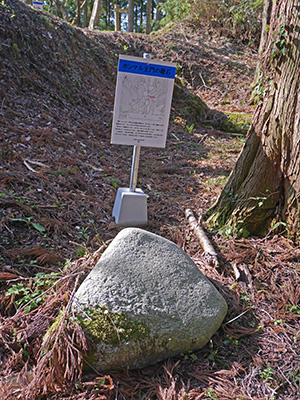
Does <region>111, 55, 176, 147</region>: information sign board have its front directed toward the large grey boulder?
yes

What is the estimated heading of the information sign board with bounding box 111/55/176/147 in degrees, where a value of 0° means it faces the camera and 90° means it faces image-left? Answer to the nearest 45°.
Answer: approximately 0°

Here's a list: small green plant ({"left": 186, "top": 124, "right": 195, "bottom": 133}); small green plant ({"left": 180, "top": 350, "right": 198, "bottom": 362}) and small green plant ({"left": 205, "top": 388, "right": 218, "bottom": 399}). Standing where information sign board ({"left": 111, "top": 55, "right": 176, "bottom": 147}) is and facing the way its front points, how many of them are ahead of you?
2

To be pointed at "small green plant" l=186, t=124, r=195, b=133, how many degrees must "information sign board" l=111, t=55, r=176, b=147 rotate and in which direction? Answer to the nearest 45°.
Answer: approximately 180°

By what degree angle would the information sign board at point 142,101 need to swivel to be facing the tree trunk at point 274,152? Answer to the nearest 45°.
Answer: approximately 45° to its left

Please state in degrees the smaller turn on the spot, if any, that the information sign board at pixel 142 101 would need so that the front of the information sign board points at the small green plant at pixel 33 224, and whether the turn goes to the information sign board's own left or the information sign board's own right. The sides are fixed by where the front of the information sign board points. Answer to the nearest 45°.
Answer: approximately 45° to the information sign board's own right
